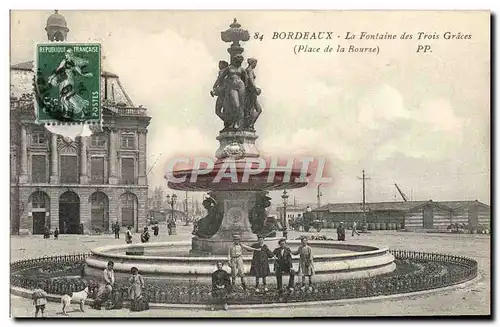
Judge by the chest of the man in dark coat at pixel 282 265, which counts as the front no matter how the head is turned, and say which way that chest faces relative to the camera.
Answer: toward the camera

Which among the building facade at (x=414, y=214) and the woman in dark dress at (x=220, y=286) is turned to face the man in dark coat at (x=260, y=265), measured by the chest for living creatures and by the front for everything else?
the building facade

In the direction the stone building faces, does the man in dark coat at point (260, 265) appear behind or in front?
in front

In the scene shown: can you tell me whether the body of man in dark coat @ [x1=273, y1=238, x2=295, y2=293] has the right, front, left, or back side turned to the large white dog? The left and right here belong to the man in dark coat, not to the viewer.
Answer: right

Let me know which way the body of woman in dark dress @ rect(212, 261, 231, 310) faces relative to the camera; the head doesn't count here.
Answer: toward the camera

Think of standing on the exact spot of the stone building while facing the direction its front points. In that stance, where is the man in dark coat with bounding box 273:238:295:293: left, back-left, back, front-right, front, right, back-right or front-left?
front

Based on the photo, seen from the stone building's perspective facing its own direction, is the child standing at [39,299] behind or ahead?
ahead

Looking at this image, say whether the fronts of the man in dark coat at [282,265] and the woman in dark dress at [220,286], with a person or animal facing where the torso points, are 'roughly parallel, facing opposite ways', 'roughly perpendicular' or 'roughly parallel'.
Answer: roughly parallel

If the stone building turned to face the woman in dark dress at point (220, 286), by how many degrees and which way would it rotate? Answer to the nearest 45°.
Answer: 0° — it already faces them
